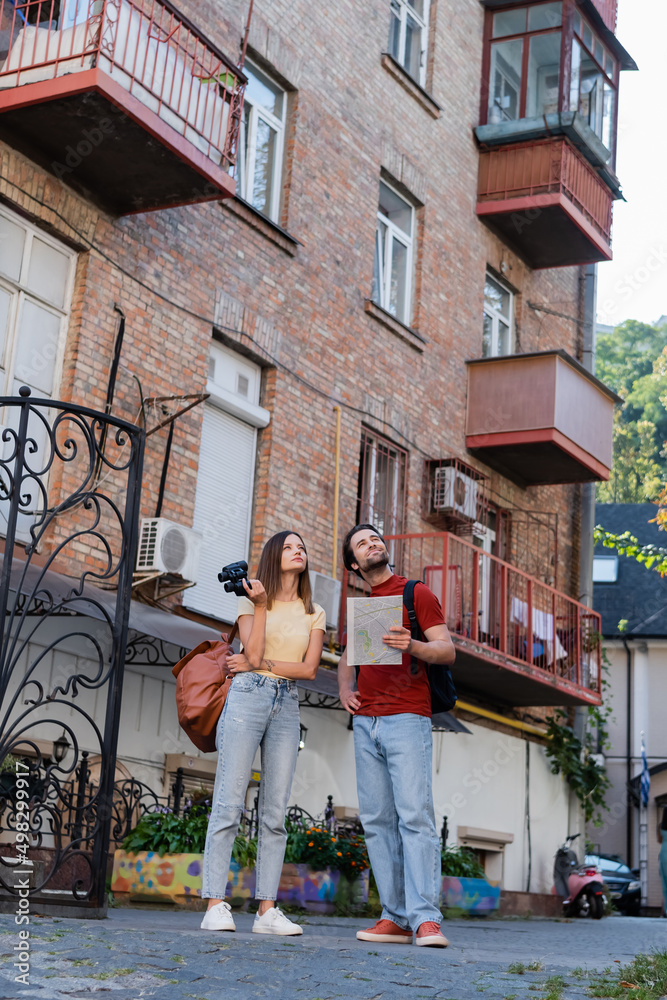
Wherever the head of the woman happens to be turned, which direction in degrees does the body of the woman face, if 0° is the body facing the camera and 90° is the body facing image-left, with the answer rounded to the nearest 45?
approximately 315°

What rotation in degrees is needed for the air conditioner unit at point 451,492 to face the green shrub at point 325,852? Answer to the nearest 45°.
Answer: approximately 45° to its right

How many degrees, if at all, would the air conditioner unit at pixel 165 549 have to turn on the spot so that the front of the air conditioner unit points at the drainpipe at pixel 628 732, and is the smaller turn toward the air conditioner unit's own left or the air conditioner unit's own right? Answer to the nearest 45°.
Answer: approximately 90° to the air conditioner unit's own left

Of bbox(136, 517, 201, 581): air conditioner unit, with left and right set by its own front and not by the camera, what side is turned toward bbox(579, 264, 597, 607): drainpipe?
left

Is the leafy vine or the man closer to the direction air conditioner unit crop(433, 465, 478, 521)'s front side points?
the man

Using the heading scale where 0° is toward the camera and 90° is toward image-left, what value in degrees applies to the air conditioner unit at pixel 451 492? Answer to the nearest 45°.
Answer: approximately 315°
